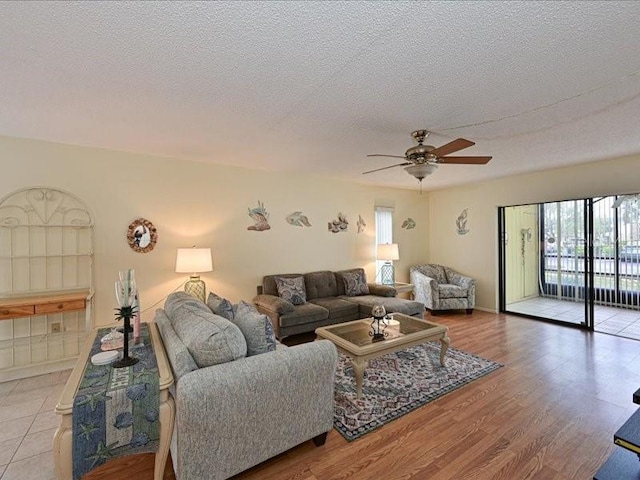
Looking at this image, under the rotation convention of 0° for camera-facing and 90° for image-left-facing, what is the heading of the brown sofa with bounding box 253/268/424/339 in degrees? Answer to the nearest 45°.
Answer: approximately 315°

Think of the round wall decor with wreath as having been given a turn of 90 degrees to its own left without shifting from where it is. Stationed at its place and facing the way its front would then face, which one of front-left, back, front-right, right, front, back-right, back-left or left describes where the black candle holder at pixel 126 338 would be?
right

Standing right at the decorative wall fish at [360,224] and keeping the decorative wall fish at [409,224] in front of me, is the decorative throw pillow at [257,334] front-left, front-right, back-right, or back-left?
back-right

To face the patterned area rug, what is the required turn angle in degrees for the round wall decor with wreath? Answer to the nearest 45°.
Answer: approximately 45° to its left

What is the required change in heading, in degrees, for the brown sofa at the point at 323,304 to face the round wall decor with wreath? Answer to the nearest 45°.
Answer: approximately 135° to its right

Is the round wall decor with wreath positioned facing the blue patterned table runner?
yes

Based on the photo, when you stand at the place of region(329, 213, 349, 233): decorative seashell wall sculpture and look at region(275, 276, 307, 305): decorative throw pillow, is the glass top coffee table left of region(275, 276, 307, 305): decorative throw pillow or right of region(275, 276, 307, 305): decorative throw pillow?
left

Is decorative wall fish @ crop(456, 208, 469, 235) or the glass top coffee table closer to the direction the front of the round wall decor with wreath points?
the glass top coffee table

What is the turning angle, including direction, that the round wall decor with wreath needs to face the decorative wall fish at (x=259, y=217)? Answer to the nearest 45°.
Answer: approximately 90° to its left

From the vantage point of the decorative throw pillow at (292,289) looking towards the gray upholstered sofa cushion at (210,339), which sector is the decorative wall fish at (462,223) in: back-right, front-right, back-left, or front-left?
back-left

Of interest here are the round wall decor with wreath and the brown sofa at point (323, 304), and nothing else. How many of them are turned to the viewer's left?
0

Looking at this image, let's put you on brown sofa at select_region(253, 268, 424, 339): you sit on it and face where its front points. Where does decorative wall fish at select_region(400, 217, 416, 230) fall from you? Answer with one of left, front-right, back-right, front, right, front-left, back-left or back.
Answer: left

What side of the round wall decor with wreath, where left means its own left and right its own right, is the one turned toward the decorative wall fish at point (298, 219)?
left

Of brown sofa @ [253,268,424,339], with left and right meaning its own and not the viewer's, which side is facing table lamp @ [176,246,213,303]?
right

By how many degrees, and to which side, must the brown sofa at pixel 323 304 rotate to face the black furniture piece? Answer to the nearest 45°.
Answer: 0° — it already faces it

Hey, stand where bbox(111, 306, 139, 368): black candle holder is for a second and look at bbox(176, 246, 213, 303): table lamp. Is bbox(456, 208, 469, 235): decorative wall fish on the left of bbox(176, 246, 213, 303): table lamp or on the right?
right

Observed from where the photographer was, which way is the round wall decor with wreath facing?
facing the viewer

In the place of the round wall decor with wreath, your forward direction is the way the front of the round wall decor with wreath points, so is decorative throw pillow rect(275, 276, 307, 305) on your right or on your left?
on your left
